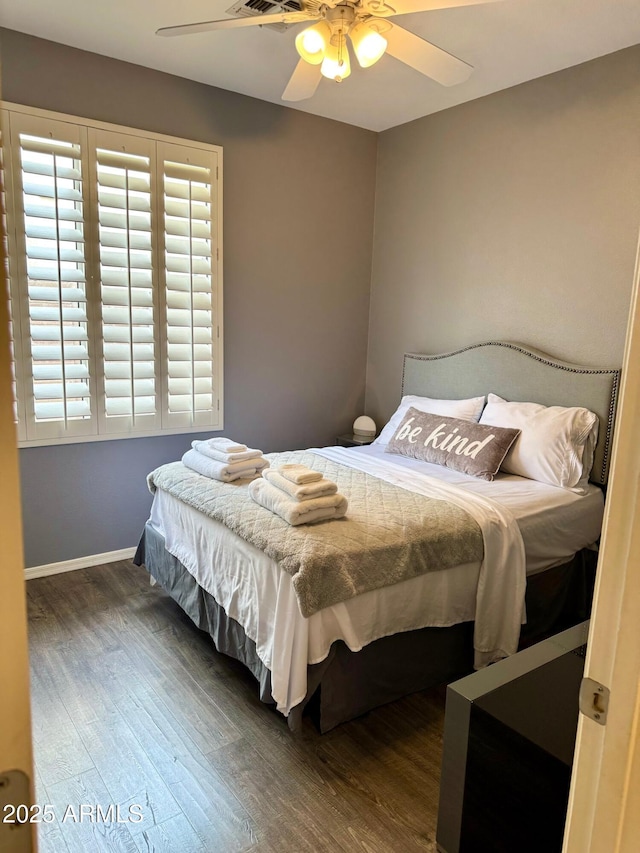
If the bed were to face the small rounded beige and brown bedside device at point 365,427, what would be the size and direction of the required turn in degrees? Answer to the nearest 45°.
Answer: approximately 135° to its right

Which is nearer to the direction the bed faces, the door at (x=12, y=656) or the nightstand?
the door

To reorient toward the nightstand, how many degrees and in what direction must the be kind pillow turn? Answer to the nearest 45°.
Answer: approximately 90° to its right

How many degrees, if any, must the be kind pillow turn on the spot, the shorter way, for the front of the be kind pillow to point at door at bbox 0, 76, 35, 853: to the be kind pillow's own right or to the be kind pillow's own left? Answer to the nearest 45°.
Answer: approximately 45° to the be kind pillow's own left

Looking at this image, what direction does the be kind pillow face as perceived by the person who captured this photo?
facing the viewer and to the left of the viewer

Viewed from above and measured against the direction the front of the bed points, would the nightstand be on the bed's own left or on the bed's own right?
on the bed's own right

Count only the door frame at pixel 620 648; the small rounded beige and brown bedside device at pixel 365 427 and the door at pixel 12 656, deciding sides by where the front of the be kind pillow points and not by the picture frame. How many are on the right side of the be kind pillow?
1

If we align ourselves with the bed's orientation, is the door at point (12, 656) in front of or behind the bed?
in front

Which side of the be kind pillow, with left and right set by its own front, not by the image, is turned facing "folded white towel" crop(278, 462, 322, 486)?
front
